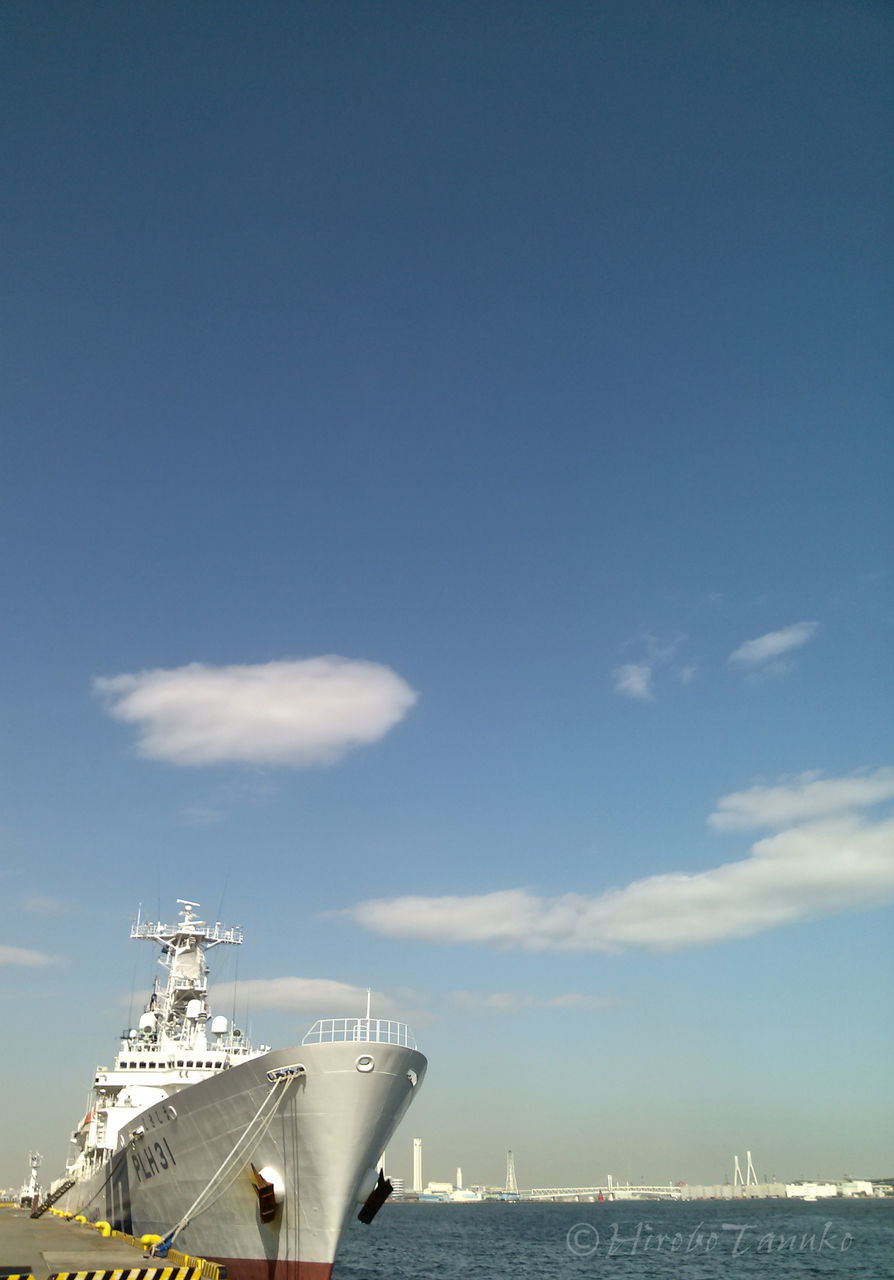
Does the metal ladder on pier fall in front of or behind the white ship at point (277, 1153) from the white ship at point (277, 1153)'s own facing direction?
behind

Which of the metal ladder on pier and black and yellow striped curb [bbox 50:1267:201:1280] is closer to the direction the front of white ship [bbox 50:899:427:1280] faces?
the black and yellow striped curb

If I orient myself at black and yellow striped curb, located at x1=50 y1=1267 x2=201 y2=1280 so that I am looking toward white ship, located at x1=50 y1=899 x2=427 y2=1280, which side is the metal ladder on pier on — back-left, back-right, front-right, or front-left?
front-left

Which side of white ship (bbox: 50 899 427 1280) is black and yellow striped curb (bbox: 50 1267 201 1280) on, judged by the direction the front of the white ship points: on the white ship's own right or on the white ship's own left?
on the white ship's own right

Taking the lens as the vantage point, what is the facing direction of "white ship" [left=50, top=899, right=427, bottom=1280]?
facing the viewer and to the right of the viewer
